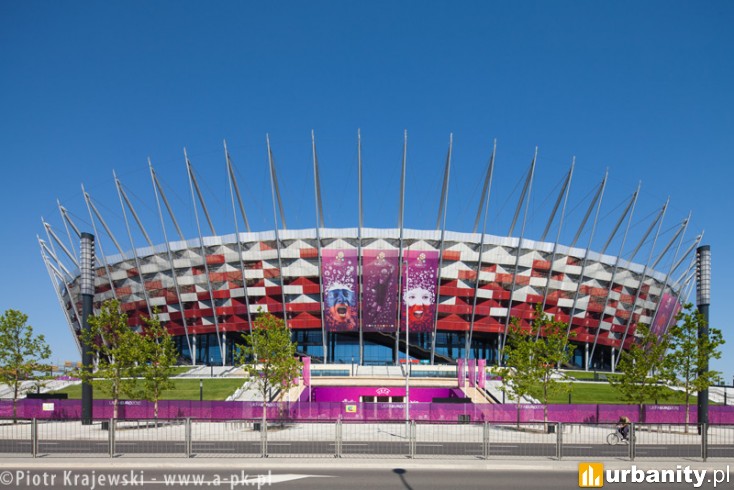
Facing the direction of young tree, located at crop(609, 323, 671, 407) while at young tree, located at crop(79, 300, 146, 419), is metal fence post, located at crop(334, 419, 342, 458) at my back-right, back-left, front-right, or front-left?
front-right

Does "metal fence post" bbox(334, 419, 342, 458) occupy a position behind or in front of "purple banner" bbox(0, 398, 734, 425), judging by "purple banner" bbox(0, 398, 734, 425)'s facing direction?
in front

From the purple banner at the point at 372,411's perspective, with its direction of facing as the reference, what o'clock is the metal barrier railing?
The metal barrier railing is roughly at 12 o'clock from the purple banner.

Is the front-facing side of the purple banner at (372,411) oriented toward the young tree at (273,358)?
no

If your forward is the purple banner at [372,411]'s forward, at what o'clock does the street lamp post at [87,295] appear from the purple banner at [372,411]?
The street lamp post is roughly at 3 o'clock from the purple banner.

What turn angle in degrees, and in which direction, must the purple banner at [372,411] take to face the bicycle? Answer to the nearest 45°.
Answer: approximately 45° to its left

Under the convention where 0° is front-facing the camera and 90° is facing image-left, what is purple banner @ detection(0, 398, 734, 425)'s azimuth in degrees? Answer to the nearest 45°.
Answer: approximately 0°

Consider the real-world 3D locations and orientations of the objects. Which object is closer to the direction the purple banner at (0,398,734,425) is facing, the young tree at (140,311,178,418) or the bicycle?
the bicycle

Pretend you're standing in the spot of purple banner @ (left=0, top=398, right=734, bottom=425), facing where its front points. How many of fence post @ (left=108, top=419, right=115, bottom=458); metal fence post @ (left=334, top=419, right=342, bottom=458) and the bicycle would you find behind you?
0

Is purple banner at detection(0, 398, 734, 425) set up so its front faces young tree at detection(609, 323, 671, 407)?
no

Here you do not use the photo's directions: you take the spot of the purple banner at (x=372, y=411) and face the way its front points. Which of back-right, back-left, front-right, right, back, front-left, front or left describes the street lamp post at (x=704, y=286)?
left

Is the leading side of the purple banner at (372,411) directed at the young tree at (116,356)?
no

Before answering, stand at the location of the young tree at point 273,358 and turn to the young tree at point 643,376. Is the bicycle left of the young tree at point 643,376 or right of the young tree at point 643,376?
right
